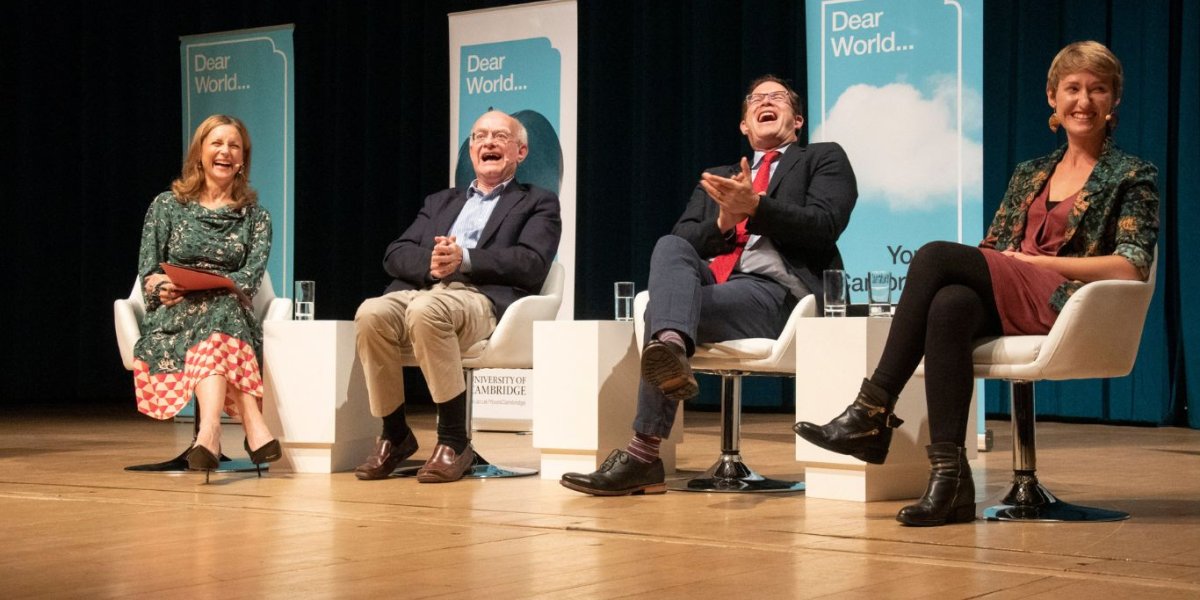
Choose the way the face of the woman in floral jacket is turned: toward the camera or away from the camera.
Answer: toward the camera

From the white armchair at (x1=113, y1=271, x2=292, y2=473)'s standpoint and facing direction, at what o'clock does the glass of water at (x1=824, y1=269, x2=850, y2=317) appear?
The glass of water is roughly at 10 o'clock from the white armchair.

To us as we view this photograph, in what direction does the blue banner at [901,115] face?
facing the viewer

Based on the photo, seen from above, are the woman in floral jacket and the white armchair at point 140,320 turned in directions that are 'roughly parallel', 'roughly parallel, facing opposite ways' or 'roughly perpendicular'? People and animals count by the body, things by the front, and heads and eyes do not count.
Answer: roughly perpendicular

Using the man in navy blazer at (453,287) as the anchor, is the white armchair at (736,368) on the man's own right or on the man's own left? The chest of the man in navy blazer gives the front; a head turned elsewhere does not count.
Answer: on the man's own left

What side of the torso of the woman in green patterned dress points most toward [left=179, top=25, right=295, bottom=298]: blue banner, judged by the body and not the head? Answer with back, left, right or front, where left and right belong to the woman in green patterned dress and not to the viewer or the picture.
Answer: back

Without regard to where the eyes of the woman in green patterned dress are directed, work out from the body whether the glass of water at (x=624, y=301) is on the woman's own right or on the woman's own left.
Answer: on the woman's own left

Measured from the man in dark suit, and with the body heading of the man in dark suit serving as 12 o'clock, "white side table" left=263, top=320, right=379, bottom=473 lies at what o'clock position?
The white side table is roughly at 2 o'clock from the man in dark suit.

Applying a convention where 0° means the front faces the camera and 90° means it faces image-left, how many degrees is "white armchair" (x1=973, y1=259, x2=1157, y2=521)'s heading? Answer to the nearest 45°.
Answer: approximately 90°

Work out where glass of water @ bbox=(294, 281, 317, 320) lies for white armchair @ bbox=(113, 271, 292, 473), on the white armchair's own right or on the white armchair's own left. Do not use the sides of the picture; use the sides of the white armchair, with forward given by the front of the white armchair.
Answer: on the white armchair's own left

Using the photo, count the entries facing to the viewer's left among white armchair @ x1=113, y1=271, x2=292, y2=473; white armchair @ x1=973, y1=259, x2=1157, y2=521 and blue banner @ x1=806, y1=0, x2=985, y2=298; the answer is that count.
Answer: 1

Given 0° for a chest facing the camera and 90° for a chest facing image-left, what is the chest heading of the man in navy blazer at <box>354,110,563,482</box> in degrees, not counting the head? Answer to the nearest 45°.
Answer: approximately 45°

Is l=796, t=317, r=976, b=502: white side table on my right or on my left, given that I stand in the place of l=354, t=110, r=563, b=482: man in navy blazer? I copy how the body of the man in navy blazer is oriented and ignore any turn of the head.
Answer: on my left

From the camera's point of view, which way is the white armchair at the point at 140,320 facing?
toward the camera

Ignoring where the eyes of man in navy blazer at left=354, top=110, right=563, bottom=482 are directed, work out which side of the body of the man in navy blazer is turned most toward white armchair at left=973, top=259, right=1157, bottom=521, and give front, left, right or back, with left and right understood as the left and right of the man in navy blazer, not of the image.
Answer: left

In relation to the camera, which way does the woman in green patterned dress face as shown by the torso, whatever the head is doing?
toward the camera

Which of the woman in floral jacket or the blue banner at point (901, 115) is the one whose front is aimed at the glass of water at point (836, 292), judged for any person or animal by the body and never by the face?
the blue banner
